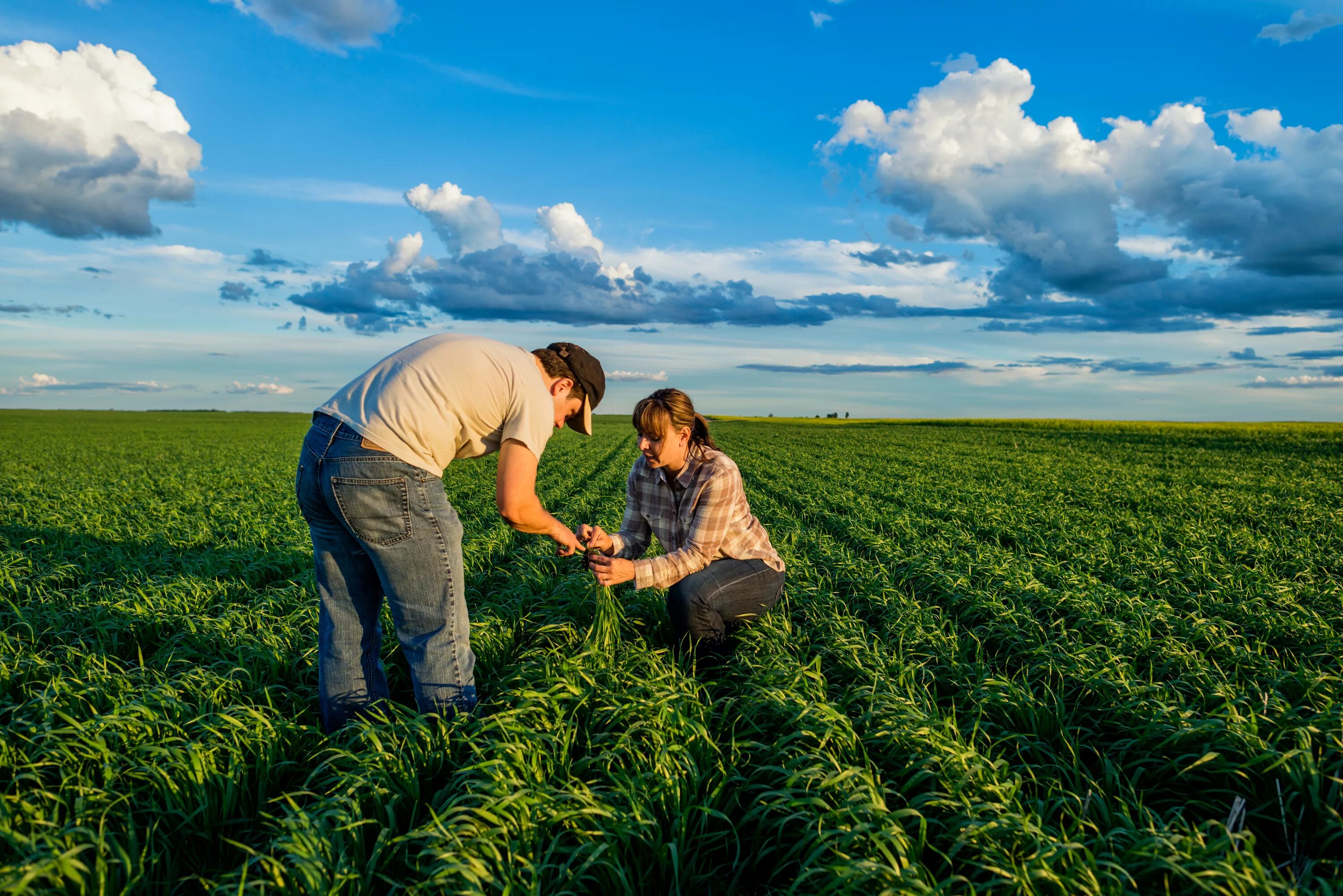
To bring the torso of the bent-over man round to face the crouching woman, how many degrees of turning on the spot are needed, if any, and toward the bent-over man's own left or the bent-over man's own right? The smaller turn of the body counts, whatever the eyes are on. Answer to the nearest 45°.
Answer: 0° — they already face them

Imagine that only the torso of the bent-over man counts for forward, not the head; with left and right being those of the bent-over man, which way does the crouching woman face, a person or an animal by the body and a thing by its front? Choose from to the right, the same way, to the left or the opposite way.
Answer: the opposite way

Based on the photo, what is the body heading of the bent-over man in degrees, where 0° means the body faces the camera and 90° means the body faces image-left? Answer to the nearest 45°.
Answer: approximately 225°

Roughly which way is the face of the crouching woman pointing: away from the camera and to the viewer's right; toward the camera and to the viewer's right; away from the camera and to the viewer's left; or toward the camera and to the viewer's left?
toward the camera and to the viewer's left

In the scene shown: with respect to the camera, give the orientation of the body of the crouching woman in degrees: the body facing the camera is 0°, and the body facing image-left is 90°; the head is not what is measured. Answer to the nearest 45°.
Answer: approximately 45°

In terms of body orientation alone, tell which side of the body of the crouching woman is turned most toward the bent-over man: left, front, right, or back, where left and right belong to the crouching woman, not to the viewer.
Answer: front
